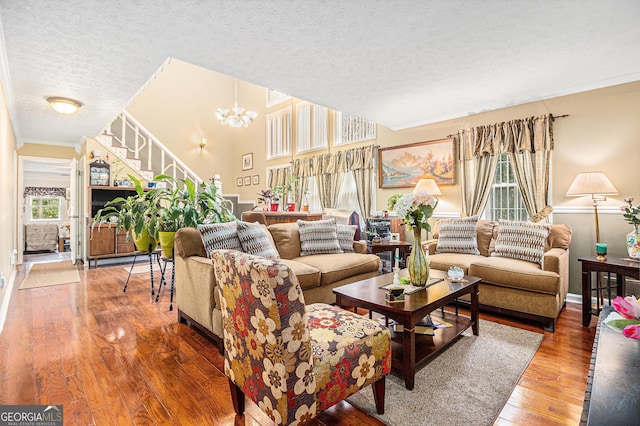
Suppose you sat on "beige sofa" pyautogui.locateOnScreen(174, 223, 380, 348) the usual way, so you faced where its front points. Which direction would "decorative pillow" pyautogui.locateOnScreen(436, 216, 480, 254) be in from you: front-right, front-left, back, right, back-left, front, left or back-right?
front-left

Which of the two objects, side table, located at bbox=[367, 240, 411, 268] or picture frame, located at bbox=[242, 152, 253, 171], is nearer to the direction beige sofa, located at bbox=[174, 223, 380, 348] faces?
the side table

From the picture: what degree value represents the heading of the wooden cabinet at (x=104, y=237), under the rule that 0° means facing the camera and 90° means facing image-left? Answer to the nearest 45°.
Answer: approximately 0°

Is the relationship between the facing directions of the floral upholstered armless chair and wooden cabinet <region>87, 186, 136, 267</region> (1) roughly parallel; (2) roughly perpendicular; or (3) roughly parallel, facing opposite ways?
roughly perpendicular

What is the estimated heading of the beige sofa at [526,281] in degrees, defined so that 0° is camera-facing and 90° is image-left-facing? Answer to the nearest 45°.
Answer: approximately 45°

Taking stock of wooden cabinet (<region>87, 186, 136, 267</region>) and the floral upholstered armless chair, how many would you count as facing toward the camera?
1

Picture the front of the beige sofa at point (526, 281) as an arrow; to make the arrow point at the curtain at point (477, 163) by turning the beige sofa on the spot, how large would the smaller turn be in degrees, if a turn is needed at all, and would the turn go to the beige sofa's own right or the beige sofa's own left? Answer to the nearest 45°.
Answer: approximately 135° to the beige sofa's own right

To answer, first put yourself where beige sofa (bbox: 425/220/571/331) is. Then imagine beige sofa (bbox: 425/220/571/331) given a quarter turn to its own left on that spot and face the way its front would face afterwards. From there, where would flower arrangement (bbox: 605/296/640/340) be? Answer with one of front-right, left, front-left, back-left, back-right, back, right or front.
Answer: front-right

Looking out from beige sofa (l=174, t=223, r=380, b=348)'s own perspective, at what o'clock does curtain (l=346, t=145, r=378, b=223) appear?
The curtain is roughly at 9 o'clock from the beige sofa.

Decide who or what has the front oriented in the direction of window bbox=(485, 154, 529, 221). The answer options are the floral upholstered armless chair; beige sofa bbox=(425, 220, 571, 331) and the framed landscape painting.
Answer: the floral upholstered armless chair

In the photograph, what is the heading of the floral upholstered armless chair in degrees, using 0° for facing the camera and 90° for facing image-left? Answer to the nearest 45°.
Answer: approximately 225°

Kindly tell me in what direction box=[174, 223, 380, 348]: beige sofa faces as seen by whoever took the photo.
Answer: facing the viewer and to the right of the viewer
